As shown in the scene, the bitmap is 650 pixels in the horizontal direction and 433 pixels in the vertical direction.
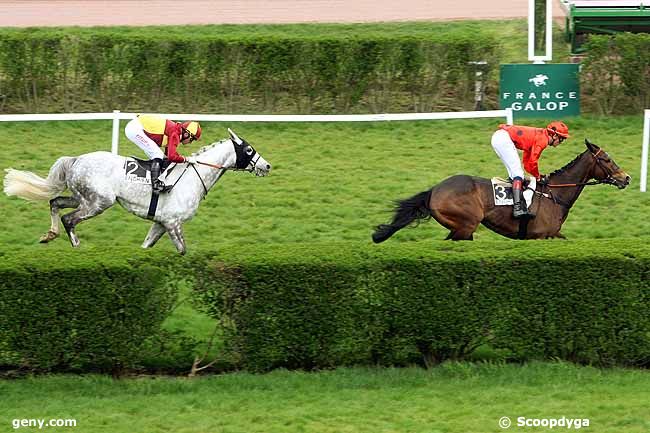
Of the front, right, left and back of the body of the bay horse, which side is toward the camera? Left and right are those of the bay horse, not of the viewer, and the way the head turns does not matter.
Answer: right

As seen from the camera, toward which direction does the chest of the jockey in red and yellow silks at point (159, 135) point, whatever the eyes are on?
to the viewer's right

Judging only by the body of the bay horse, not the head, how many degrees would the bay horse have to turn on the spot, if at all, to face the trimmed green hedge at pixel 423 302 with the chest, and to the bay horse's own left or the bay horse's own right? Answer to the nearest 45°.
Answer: approximately 90° to the bay horse's own right

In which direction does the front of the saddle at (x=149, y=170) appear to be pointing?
to the viewer's right

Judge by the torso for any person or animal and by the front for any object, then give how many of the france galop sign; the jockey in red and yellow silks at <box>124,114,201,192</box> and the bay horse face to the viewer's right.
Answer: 2

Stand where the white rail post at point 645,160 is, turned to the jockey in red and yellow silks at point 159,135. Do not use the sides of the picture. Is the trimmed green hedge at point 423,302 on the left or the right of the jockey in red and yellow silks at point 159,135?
left

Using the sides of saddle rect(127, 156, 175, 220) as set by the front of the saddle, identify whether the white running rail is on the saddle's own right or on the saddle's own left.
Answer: on the saddle's own left

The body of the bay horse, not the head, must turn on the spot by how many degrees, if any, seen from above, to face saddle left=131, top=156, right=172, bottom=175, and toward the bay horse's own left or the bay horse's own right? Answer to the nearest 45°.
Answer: approximately 180°

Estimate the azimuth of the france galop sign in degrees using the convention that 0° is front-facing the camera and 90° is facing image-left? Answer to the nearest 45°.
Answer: approximately 0°
